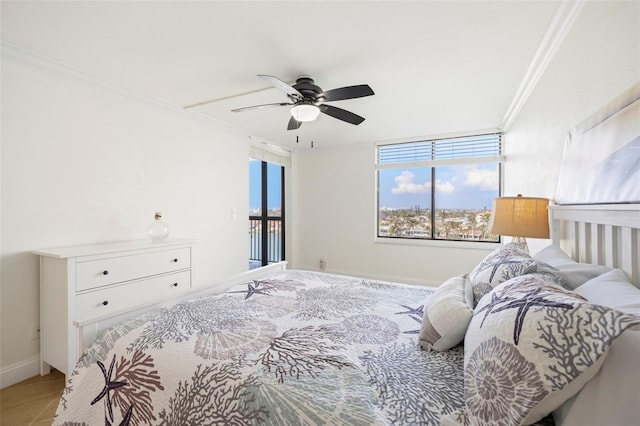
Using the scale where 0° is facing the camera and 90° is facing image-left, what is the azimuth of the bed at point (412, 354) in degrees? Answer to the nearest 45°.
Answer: approximately 90°

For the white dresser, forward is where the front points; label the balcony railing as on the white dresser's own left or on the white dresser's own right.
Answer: on the white dresser's own left

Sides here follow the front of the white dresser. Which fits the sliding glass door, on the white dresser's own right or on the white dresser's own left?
on the white dresser's own left

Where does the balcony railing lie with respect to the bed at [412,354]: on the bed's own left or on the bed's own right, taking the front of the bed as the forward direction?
on the bed's own right

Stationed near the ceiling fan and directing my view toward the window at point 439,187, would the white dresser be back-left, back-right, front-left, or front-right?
back-left

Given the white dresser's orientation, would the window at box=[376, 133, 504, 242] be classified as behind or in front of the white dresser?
in front

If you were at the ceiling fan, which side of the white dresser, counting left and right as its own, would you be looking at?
front

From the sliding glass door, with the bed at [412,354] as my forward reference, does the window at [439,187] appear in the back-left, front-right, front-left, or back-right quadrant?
front-left

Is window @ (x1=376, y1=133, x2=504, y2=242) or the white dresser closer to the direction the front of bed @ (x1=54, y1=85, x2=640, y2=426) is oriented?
the white dresser

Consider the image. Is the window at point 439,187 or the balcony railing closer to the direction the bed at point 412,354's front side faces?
the balcony railing

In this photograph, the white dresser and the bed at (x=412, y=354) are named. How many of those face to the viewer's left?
1

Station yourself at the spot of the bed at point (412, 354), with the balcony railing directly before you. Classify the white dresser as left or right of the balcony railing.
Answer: left

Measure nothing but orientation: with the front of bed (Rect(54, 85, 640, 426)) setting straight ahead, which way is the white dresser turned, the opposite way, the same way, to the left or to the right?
the opposite way

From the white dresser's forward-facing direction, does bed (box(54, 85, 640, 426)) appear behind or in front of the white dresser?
in front
